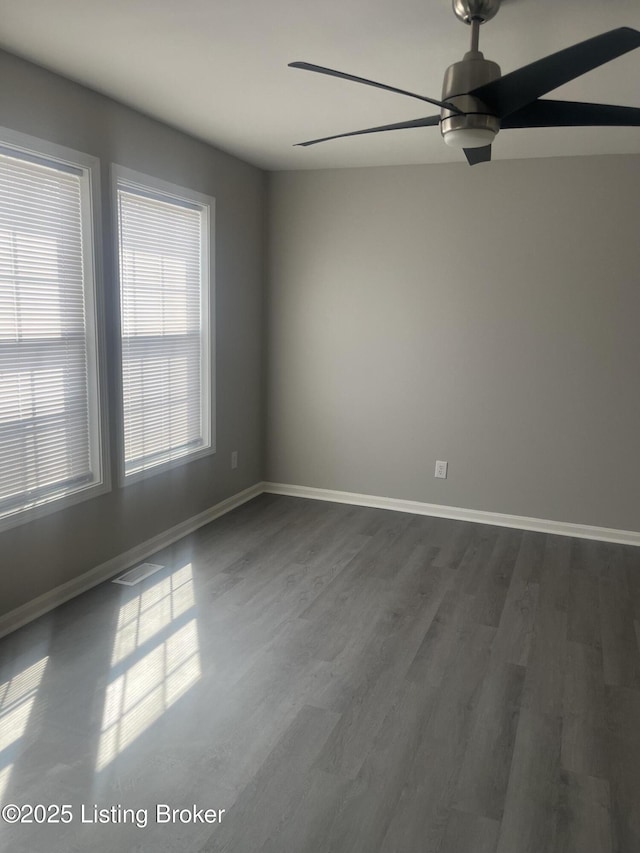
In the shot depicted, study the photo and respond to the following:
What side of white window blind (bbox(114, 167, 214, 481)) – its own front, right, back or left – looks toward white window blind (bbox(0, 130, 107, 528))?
right

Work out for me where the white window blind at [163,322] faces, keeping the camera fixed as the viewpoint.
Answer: facing the viewer and to the right of the viewer

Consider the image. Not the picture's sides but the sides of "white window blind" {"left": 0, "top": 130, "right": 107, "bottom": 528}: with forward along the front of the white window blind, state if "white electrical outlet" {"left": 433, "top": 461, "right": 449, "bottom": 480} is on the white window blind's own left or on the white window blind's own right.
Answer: on the white window blind's own left

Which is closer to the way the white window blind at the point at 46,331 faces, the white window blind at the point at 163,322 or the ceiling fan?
the ceiling fan

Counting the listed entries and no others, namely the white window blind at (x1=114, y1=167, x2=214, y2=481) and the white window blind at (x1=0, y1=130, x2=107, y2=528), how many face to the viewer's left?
0

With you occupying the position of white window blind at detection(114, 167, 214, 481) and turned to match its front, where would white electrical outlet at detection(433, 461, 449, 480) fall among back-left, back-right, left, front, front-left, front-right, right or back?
front-left

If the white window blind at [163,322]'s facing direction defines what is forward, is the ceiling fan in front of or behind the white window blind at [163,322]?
in front

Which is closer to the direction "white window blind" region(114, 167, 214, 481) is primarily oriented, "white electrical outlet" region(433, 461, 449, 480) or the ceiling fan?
the ceiling fan

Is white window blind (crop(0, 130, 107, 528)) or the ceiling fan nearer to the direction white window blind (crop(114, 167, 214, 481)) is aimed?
the ceiling fan
